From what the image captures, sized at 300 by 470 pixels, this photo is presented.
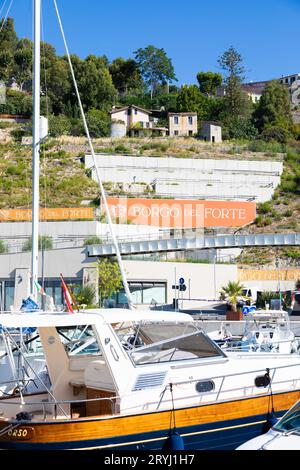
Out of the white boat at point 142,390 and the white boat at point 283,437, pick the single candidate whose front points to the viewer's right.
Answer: the white boat at point 142,390

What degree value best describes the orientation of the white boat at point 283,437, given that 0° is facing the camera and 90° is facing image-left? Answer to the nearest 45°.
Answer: approximately 45°

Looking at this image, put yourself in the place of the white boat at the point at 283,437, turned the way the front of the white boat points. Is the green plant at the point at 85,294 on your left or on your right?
on your right

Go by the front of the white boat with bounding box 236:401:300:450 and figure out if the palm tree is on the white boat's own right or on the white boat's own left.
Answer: on the white boat's own right

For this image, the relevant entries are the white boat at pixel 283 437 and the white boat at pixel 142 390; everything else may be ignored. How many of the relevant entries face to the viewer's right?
1
